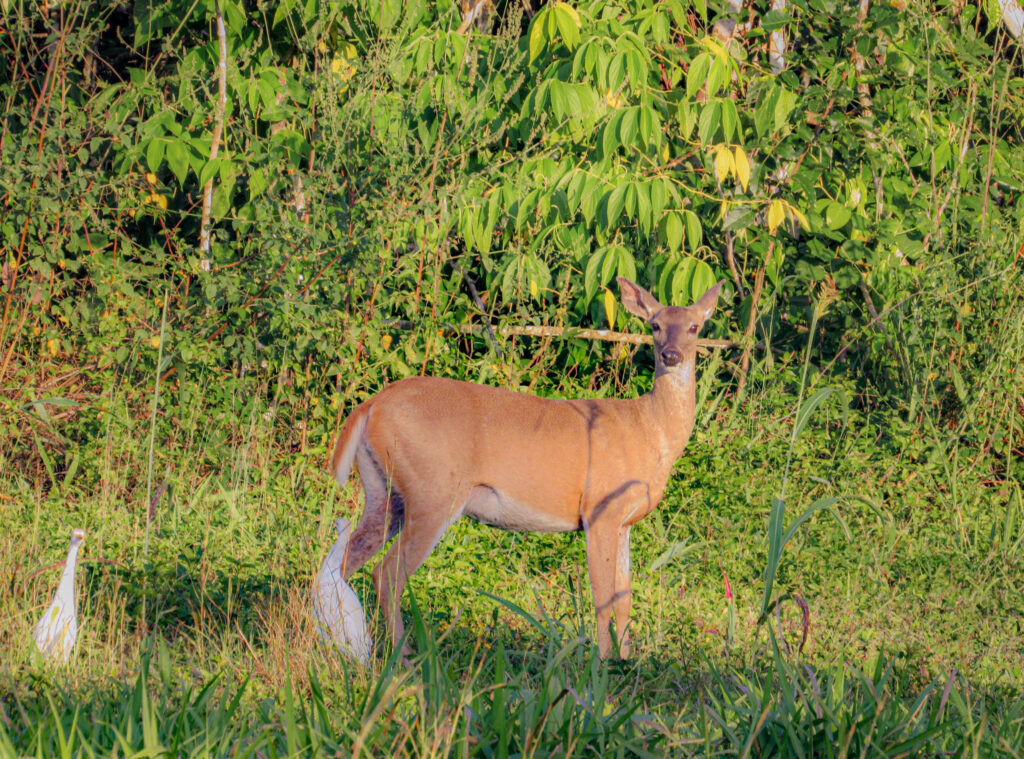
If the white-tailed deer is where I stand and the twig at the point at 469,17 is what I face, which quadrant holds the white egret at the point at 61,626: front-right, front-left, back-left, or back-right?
back-left

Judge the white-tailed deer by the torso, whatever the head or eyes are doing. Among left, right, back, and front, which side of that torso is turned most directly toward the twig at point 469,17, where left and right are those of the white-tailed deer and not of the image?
left

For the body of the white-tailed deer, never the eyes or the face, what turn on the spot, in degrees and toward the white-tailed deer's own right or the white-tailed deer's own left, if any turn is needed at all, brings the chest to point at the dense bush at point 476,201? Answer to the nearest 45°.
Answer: approximately 90° to the white-tailed deer's own left

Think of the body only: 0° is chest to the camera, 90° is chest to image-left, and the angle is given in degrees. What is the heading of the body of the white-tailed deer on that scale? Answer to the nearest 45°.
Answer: approximately 270°

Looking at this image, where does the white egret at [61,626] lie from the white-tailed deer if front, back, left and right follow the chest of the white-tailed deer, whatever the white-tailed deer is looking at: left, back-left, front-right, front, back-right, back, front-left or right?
back-right
